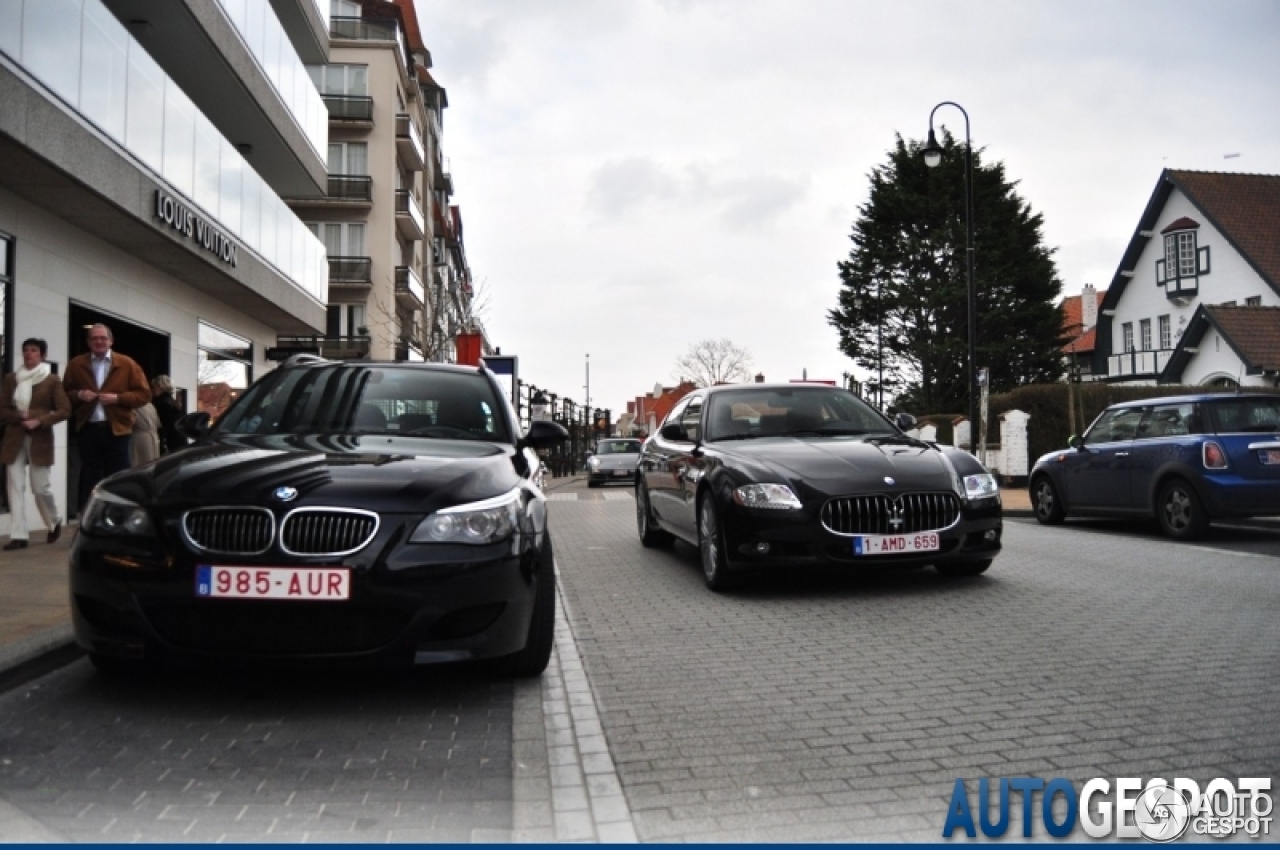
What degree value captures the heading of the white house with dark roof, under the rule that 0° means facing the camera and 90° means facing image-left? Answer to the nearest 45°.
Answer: approximately 45°

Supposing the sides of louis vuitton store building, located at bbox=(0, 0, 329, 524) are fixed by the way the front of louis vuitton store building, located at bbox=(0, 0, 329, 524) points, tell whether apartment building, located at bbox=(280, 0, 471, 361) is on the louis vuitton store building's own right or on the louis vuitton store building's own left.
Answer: on the louis vuitton store building's own left

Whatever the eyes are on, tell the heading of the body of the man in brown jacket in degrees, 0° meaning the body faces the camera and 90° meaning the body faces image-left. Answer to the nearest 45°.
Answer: approximately 0°

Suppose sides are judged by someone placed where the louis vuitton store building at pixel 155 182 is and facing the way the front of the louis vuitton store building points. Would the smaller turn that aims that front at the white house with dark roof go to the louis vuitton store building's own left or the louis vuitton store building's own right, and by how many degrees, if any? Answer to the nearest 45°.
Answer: approximately 45° to the louis vuitton store building's own left

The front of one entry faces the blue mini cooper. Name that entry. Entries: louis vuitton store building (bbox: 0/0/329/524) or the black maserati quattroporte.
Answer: the louis vuitton store building

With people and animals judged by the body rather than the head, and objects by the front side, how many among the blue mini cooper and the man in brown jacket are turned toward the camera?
1

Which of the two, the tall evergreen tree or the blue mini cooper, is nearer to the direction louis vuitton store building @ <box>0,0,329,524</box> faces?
the blue mini cooper

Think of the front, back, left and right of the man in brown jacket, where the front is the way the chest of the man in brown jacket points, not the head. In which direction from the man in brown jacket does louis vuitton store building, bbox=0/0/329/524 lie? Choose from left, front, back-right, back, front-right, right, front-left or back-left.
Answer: back

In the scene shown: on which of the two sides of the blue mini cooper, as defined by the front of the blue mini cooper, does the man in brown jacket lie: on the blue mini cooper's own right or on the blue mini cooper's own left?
on the blue mini cooper's own left
